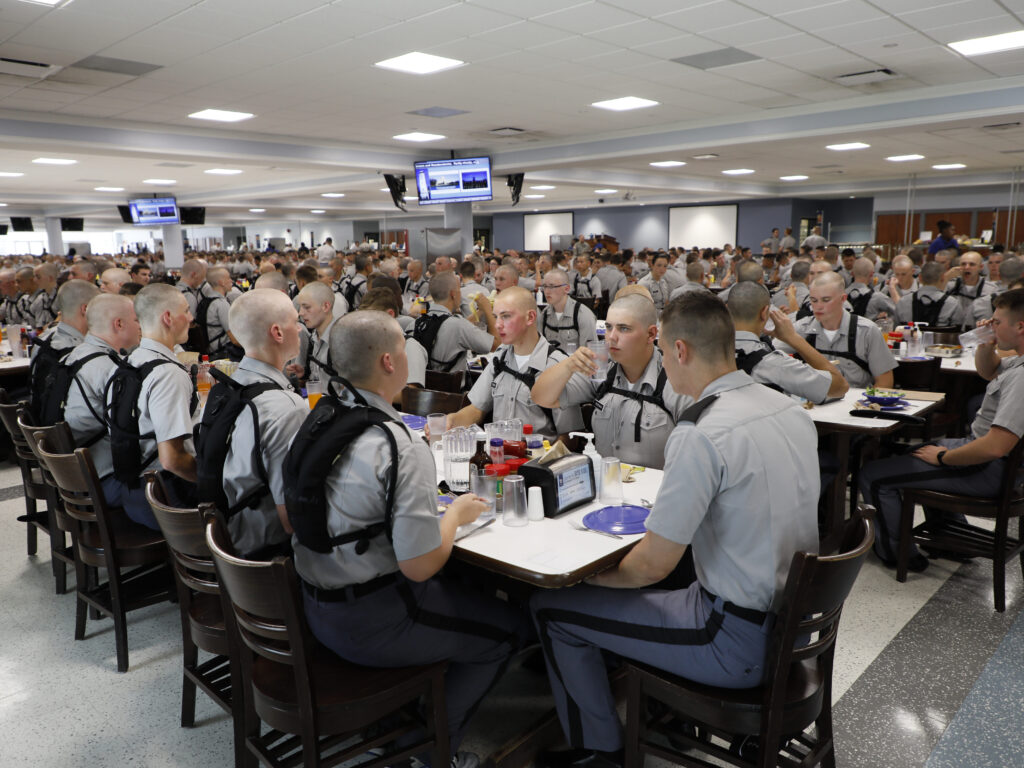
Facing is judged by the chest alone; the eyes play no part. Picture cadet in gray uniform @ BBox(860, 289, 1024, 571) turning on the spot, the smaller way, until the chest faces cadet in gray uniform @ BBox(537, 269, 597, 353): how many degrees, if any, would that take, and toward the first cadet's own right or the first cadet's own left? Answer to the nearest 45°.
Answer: approximately 45° to the first cadet's own right

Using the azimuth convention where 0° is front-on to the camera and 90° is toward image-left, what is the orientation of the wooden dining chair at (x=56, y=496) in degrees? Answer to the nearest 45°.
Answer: approximately 225°

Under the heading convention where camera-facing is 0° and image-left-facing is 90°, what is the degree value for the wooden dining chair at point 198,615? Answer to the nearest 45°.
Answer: approximately 225°

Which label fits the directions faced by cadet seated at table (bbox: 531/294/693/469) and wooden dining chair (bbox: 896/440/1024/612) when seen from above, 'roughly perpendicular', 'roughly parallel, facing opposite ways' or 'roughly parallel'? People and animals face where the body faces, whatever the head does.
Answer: roughly perpendicular

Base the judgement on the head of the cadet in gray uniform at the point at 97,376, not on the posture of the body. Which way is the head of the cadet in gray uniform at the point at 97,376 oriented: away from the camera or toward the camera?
away from the camera

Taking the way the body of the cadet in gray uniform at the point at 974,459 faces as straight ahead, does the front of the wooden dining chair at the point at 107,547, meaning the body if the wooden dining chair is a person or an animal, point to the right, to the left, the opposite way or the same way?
to the right

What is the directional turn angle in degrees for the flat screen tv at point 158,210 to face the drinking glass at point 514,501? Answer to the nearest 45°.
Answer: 0° — it already faces it

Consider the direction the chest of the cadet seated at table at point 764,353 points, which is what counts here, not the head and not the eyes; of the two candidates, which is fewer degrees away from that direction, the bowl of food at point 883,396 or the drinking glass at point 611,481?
the bowl of food
